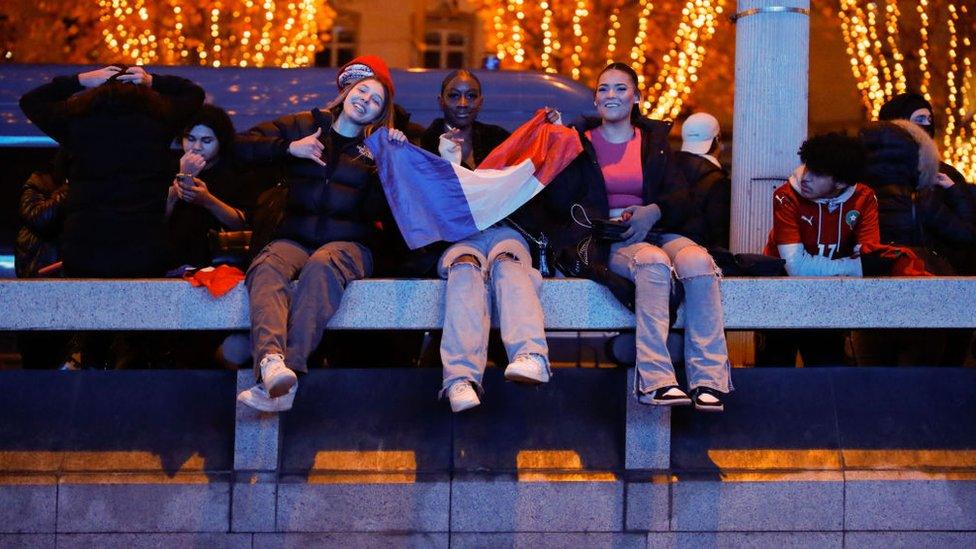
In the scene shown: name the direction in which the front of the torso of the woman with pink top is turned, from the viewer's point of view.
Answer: toward the camera

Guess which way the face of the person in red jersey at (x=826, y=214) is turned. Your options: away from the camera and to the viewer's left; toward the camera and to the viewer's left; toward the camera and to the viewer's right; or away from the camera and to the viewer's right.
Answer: toward the camera and to the viewer's left

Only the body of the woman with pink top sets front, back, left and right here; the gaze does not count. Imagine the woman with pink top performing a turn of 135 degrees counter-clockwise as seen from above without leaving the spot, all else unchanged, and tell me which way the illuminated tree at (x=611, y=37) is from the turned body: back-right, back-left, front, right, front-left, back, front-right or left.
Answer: front-left

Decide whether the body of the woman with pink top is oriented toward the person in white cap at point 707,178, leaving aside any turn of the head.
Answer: no

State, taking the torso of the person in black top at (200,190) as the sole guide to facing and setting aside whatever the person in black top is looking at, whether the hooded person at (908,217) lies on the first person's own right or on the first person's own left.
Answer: on the first person's own left

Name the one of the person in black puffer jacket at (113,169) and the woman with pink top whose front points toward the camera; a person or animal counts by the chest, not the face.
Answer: the woman with pink top

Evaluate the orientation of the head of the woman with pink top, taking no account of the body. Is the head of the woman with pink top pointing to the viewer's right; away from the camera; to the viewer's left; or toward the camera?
toward the camera

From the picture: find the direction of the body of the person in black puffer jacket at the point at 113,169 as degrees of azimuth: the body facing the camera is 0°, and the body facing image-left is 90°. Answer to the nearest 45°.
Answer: approximately 180°

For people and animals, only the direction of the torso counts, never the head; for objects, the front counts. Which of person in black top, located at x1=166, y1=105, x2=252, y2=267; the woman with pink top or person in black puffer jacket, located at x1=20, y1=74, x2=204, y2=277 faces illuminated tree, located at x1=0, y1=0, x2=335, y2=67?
person in black puffer jacket, located at x1=20, y1=74, x2=204, y2=277

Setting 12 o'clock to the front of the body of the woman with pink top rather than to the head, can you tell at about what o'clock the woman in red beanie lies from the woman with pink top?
The woman in red beanie is roughly at 3 o'clock from the woman with pink top.

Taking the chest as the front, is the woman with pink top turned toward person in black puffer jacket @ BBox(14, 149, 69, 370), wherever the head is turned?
no

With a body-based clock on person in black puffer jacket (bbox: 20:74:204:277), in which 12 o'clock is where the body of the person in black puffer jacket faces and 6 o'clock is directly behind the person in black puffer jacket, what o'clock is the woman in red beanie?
The woman in red beanie is roughly at 4 o'clock from the person in black puffer jacket.

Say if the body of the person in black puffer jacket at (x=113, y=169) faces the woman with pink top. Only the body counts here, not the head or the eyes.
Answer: no

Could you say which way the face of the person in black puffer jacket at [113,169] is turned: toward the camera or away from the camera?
away from the camera

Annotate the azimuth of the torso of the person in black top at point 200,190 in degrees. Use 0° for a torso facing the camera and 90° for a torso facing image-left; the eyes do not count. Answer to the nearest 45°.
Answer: approximately 45°
